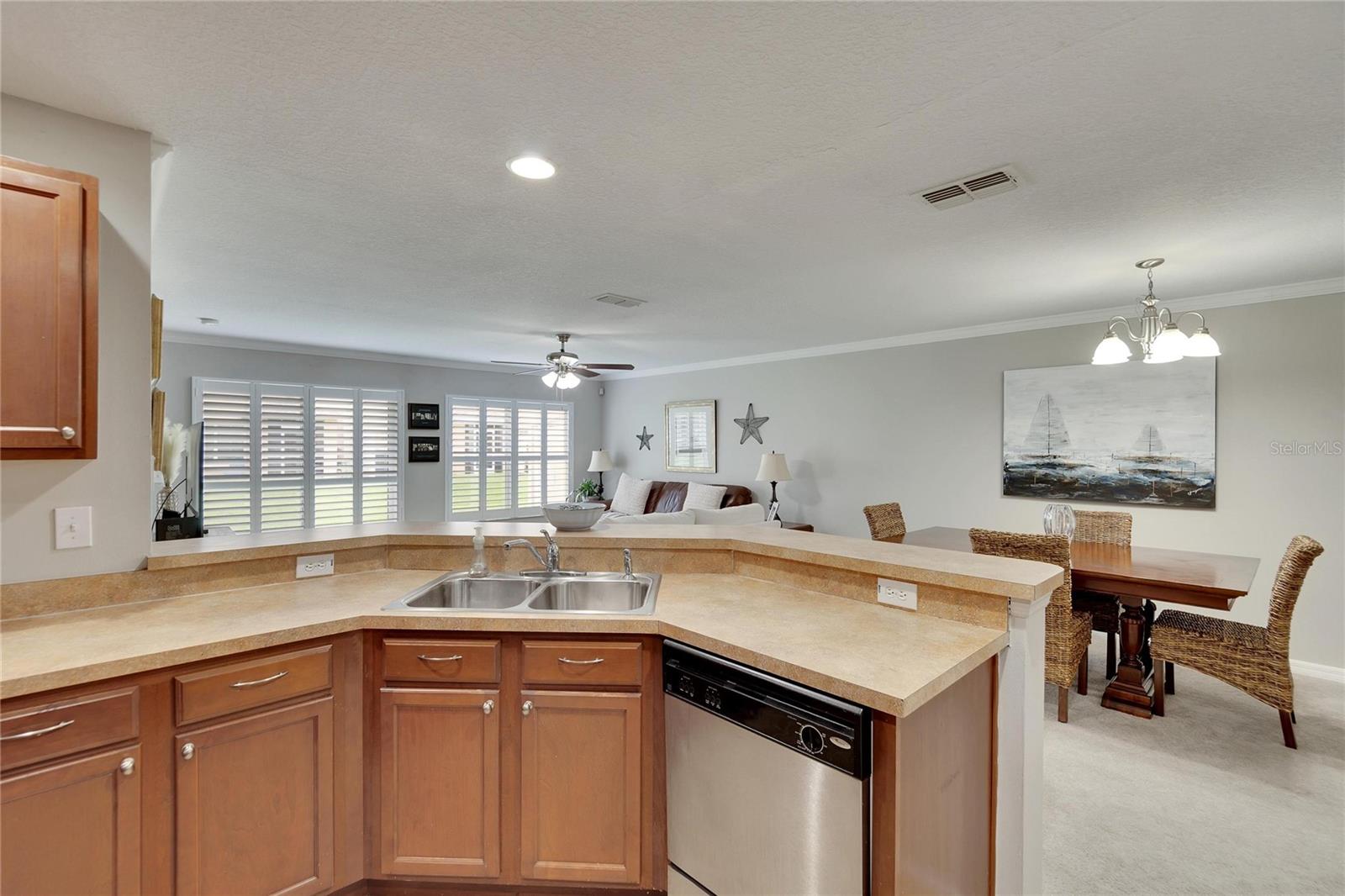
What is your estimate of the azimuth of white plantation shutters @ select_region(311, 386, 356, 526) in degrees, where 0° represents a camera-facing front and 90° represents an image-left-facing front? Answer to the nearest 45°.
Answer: approximately 315°

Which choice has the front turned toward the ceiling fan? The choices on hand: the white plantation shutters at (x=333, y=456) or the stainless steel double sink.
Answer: the white plantation shutters

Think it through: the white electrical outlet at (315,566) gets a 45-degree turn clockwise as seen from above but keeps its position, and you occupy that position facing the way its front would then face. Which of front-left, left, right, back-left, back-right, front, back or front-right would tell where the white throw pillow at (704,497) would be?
back

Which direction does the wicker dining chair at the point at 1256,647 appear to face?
to the viewer's left

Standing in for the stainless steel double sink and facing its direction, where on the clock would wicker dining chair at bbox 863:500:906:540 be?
The wicker dining chair is roughly at 8 o'clock from the stainless steel double sink.

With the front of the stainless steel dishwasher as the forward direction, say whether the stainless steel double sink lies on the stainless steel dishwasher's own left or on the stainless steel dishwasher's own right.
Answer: on the stainless steel dishwasher's own right

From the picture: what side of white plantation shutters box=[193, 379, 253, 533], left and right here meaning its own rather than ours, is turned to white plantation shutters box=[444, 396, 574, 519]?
left

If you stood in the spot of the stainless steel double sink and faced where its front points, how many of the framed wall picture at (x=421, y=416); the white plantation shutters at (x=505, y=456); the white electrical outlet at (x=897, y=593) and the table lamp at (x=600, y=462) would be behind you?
3

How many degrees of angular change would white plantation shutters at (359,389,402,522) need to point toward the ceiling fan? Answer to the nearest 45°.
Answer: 0° — it already faces it
